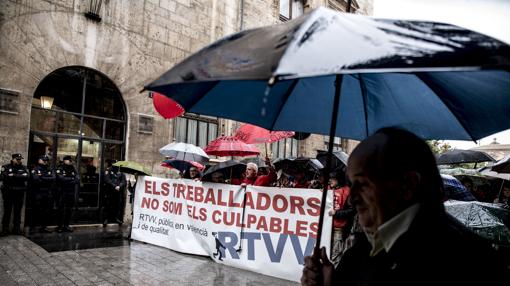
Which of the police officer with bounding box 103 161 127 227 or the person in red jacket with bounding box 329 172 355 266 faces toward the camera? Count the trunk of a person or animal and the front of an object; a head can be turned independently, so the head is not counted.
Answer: the police officer

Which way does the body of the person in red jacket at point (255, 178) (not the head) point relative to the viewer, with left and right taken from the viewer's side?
facing the viewer and to the left of the viewer

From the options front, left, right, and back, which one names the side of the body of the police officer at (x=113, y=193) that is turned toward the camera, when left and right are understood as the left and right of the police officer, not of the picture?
front

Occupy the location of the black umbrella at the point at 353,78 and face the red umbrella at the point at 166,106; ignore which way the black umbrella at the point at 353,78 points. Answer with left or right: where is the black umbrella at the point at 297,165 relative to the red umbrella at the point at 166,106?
right

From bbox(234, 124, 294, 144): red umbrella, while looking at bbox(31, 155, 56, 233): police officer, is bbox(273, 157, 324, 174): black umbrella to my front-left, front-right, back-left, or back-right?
back-left

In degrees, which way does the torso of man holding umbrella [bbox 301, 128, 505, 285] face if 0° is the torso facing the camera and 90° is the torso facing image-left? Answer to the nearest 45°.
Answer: approximately 45°

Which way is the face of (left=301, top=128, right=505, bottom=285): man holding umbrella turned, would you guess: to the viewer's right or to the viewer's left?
to the viewer's left

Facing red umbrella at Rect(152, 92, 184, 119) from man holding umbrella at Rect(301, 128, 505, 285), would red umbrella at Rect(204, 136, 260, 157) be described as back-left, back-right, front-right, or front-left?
front-right

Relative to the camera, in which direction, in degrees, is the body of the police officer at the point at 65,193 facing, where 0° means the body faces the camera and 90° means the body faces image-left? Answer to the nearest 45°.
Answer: approximately 315°
